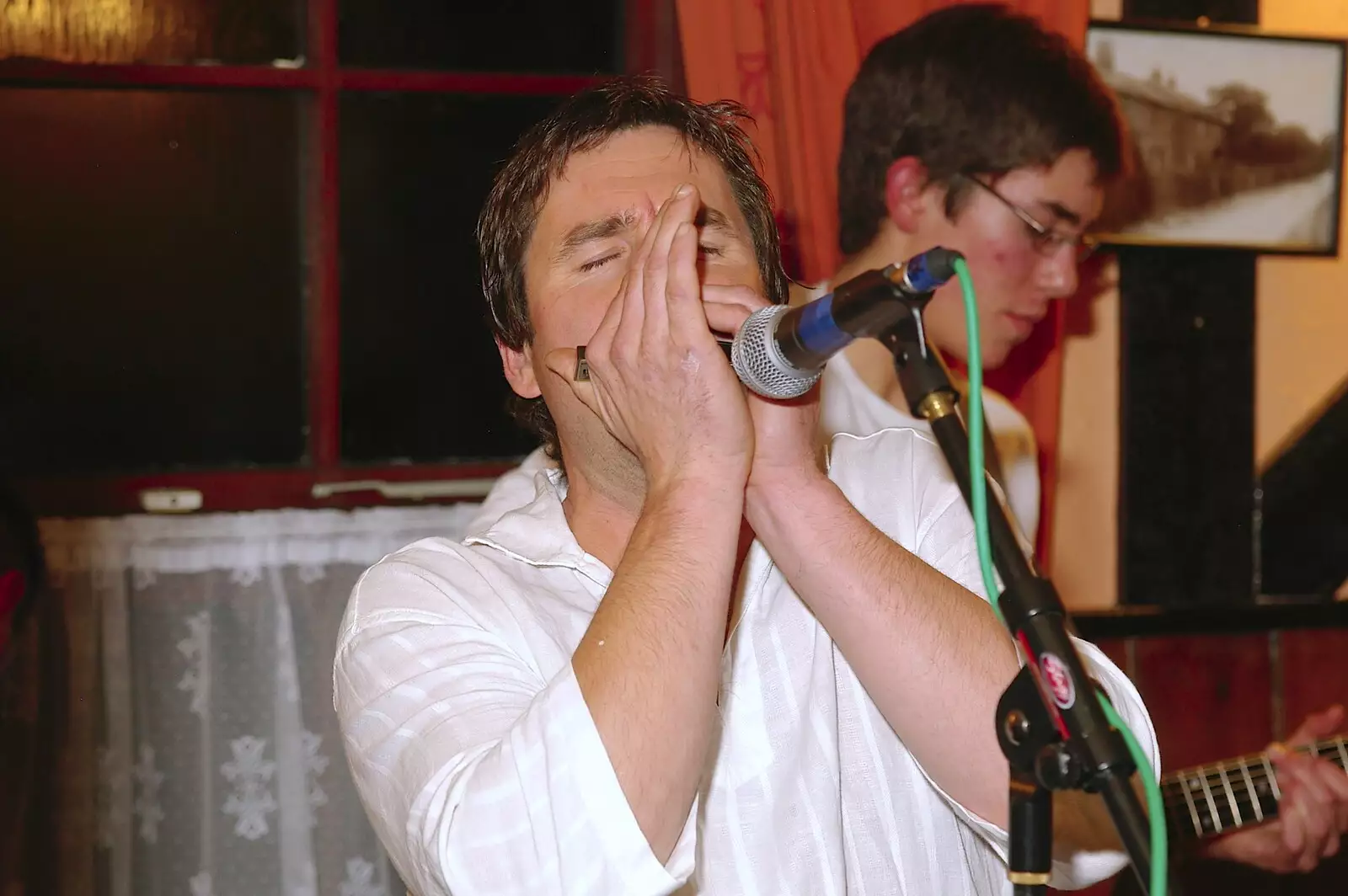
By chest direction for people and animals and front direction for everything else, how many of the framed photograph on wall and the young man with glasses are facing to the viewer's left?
0

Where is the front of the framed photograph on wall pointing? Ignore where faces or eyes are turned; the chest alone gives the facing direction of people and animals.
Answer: toward the camera

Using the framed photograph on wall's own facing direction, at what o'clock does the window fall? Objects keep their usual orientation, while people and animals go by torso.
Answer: The window is roughly at 2 o'clock from the framed photograph on wall.

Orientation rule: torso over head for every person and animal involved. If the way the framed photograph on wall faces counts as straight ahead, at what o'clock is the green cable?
The green cable is roughly at 12 o'clock from the framed photograph on wall.

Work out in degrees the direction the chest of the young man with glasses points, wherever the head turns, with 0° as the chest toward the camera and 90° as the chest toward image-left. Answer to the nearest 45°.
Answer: approximately 315°

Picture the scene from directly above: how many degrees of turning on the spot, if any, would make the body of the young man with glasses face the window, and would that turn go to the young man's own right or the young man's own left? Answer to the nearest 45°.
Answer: approximately 135° to the young man's own right

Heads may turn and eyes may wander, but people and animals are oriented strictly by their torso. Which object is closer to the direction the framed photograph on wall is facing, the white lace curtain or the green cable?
the green cable
